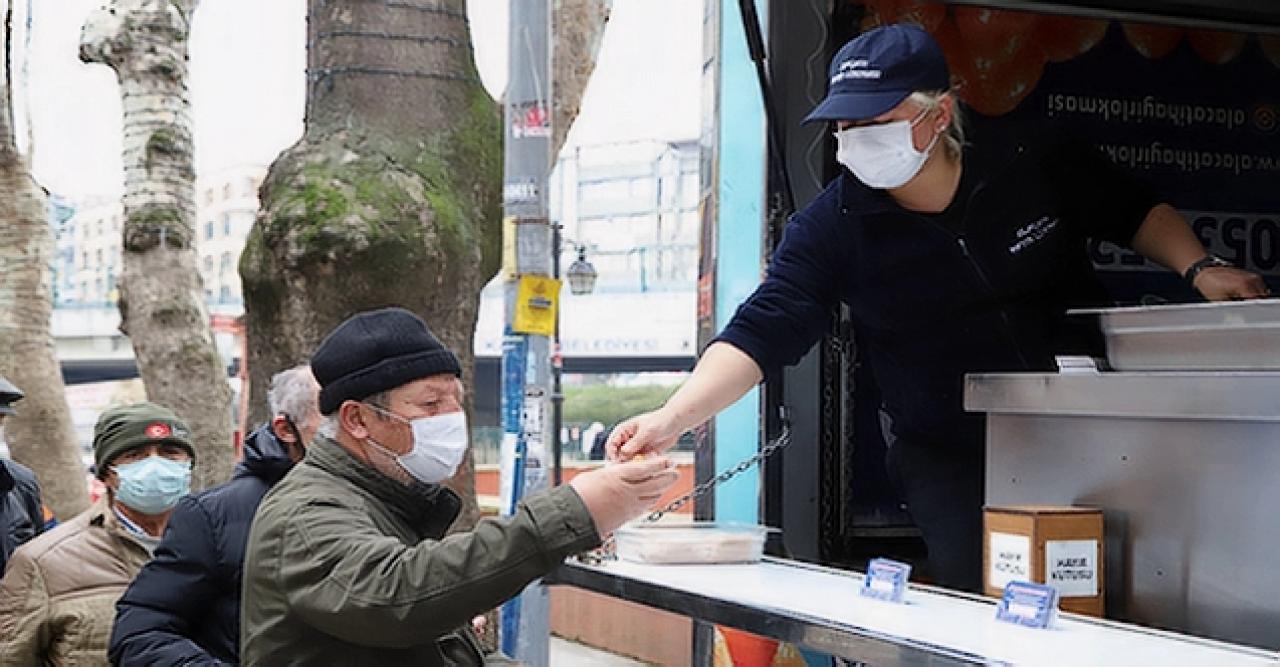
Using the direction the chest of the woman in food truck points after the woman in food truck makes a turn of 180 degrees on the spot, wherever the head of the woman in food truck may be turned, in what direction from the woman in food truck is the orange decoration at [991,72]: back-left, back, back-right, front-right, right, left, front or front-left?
front-left

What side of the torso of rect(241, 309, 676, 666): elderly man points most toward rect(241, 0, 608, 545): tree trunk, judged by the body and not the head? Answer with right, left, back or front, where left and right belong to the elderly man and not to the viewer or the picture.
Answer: left

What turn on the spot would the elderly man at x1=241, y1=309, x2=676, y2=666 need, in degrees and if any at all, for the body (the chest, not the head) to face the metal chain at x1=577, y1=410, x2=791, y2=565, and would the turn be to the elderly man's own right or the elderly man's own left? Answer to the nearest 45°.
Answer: approximately 45° to the elderly man's own left

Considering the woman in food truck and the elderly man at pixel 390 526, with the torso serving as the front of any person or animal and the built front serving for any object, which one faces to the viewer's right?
the elderly man

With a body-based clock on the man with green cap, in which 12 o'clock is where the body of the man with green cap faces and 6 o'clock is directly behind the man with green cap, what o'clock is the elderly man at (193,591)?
The elderly man is roughly at 1 o'clock from the man with green cap.

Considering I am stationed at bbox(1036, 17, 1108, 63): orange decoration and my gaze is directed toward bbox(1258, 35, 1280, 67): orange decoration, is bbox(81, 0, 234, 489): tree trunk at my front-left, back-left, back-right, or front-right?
back-left

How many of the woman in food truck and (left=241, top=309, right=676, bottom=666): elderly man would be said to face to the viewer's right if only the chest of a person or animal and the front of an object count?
1

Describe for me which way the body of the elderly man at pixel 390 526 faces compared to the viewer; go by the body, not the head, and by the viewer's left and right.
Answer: facing to the right of the viewer

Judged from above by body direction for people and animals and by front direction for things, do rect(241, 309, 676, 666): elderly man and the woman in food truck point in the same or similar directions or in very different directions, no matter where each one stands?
very different directions
